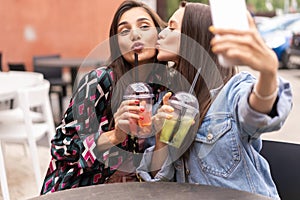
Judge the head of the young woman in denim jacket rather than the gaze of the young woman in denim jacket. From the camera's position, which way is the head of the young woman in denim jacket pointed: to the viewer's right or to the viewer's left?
to the viewer's left

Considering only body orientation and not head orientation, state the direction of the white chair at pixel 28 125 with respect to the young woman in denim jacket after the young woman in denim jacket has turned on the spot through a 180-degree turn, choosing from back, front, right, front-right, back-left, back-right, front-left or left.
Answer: left

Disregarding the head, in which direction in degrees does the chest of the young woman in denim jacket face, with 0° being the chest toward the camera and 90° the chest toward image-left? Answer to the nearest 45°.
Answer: approximately 45°

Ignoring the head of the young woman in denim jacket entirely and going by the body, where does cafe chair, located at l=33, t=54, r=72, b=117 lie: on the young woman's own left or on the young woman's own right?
on the young woman's own right
